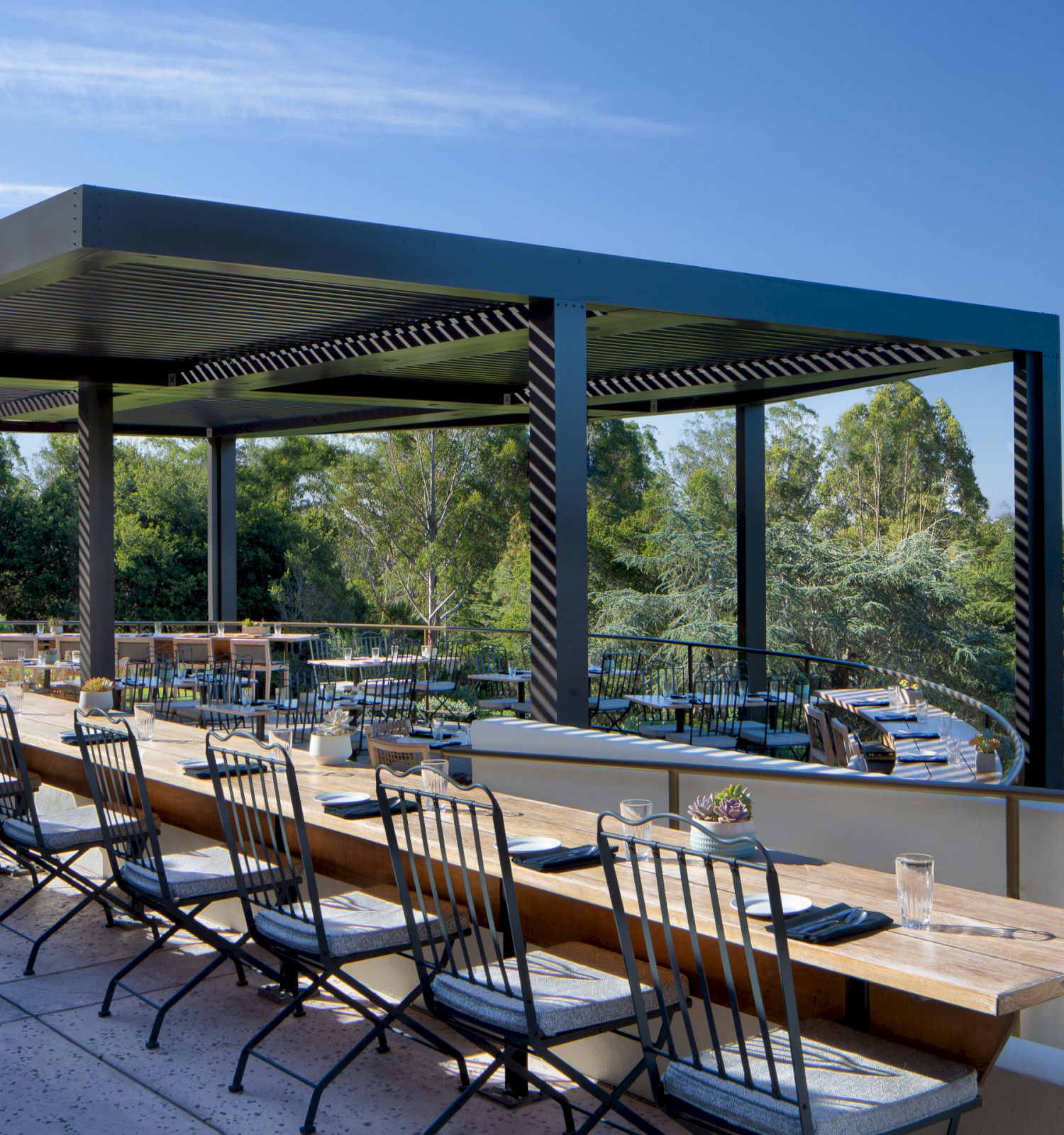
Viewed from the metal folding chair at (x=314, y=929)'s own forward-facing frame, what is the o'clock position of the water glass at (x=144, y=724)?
The water glass is roughly at 10 o'clock from the metal folding chair.

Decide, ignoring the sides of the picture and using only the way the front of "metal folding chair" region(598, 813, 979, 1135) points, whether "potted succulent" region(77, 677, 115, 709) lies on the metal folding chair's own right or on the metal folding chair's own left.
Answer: on the metal folding chair's own left

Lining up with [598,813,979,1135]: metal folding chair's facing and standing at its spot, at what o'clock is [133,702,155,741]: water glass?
The water glass is roughly at 9 o'clock from the metal folding chair.

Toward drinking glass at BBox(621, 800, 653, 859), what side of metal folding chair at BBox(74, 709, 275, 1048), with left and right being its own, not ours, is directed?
right

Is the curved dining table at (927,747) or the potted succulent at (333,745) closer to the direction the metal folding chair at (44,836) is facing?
the curved dining table

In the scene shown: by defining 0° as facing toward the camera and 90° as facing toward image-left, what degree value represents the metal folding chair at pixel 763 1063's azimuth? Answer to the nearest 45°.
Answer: approximately 225°

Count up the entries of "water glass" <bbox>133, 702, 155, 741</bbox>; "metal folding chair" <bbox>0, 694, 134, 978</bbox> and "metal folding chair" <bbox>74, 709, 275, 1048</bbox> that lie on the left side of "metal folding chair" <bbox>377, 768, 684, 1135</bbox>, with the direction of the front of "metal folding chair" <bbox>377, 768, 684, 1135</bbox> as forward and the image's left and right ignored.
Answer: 3

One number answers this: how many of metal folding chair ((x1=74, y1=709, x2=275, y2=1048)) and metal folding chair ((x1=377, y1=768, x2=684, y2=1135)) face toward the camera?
0

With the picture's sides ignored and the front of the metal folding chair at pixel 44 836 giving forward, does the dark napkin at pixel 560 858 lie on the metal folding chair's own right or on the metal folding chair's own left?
on the metal folding chair's own right

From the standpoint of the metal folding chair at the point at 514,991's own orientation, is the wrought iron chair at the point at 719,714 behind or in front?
in front

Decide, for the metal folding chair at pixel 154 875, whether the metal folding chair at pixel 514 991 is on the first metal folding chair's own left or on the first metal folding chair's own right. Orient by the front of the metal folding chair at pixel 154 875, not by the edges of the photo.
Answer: on the first metal folding chair's own right

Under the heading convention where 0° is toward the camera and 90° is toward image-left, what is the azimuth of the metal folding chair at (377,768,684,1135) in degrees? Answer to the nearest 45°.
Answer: approximately 225°

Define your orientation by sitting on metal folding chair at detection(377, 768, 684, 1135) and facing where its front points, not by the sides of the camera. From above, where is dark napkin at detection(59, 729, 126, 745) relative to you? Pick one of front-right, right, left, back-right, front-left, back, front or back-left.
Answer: left

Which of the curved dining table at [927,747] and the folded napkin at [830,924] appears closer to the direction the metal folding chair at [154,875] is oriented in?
the curved dining table
